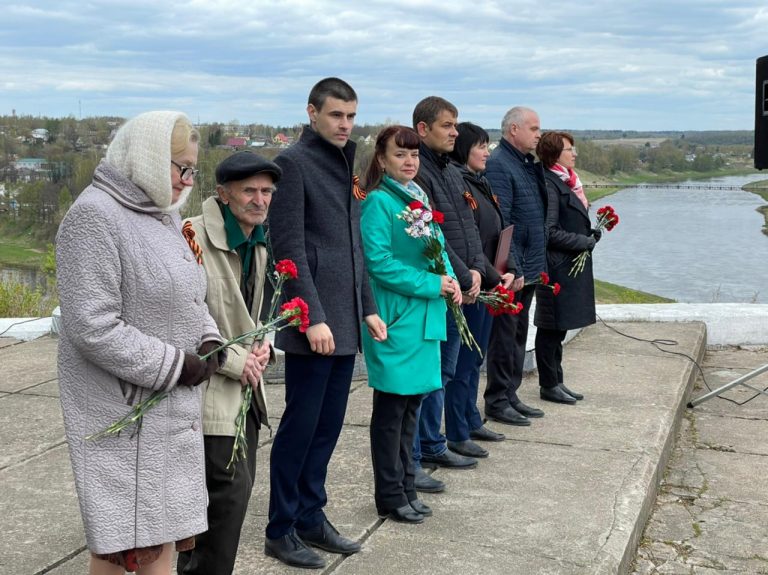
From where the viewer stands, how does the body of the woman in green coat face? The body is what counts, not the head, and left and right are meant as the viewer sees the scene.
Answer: facing the viewer and to the right of the viewer

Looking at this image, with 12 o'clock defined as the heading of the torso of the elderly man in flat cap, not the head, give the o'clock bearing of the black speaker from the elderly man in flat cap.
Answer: The black speaker is roughly at 9 o'clock from the elderly man in flat cap.

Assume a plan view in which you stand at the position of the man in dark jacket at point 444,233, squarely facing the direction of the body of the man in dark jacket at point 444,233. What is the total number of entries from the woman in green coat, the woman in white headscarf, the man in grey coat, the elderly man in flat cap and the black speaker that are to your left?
1

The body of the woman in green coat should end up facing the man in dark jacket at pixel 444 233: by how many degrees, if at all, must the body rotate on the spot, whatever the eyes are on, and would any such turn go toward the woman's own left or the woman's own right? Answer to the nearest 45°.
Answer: approximately 135° to the woman's own left

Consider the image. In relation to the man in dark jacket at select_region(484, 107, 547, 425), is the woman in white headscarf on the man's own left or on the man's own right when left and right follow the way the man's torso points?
on the man's own right
